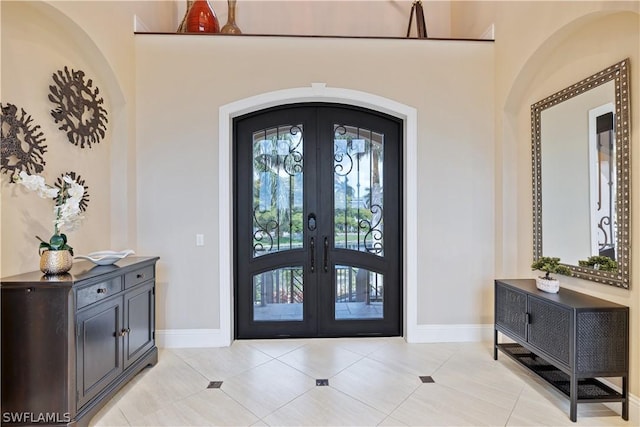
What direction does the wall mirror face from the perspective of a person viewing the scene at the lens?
facing the viewer and to the left of the viewer

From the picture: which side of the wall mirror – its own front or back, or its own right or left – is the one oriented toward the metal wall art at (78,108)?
front

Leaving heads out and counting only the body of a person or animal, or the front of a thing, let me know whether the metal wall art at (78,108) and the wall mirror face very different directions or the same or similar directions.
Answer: very different directions

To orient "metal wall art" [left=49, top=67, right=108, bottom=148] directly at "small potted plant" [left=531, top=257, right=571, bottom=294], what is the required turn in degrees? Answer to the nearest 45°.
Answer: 0° — it already faces it

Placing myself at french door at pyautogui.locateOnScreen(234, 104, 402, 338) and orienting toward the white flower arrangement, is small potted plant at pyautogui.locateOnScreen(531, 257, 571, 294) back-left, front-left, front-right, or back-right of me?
back-left

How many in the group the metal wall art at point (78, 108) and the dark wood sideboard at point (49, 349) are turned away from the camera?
0

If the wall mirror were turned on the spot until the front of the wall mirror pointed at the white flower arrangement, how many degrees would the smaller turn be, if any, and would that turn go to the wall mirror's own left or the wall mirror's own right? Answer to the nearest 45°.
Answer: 0° — it already faces it

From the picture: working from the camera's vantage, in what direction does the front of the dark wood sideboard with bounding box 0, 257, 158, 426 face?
facing the viewer and to the right of the viewer

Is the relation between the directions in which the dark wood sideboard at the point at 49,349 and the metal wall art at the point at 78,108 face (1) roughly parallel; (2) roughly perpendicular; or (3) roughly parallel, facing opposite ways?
roughly parallel

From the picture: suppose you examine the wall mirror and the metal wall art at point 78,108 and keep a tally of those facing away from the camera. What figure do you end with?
0
